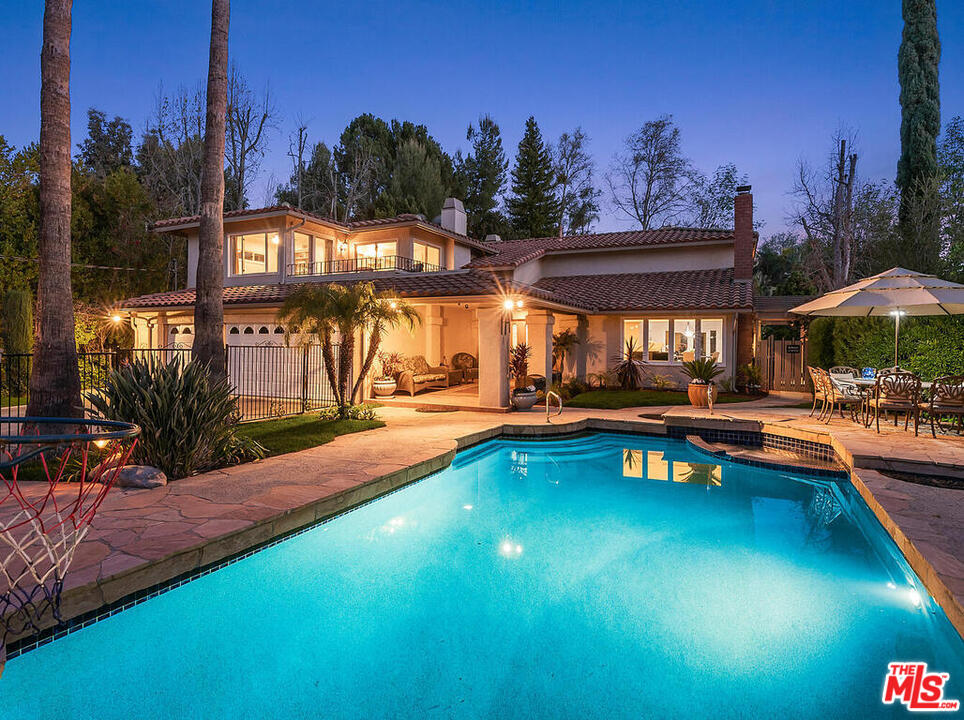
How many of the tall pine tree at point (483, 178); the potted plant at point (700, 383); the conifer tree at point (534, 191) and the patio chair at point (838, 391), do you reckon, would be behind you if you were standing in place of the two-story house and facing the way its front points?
2

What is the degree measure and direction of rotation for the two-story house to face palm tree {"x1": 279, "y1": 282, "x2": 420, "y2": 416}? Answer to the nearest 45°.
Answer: approximately 45° to its right

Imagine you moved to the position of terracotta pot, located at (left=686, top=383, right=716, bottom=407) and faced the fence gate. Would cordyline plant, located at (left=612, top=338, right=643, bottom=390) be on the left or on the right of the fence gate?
left

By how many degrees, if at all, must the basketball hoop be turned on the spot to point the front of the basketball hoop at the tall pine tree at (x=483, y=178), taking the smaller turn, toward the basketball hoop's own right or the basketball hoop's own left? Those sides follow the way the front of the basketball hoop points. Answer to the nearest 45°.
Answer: approximately 45° to the basketball hoop's own left

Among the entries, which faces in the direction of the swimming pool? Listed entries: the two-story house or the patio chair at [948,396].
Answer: the two-story house

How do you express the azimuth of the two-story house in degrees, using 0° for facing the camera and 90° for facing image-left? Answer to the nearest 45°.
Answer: approximately 0°
